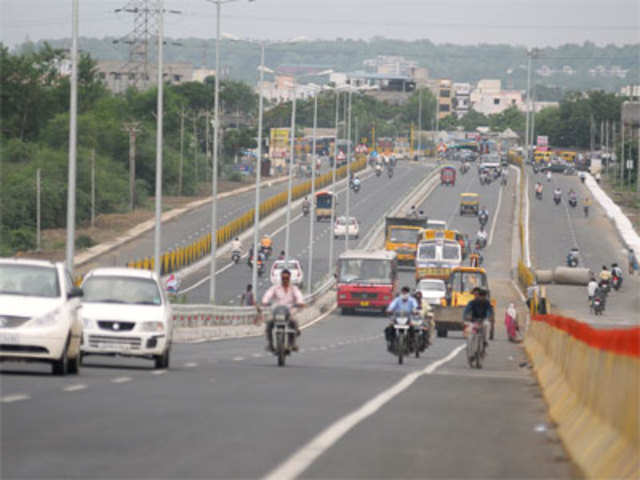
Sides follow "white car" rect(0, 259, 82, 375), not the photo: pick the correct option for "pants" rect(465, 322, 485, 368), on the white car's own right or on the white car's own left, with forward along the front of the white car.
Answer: on the white car's own left

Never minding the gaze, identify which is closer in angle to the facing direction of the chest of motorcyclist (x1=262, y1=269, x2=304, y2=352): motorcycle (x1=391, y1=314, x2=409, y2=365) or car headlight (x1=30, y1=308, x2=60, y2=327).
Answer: the car headlight

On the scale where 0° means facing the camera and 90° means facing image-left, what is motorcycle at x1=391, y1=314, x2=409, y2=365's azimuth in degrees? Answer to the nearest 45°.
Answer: approximately 0°

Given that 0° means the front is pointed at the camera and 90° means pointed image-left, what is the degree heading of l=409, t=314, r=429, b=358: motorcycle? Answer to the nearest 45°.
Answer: approximately 0°
